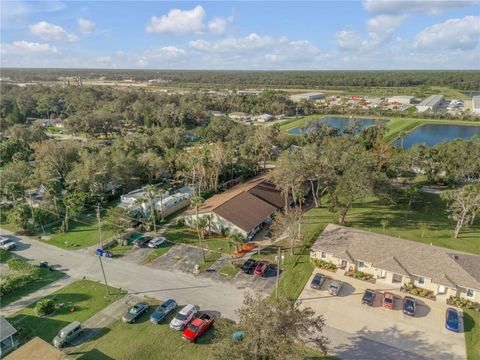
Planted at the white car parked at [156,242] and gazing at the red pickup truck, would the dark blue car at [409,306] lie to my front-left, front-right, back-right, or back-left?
front-left

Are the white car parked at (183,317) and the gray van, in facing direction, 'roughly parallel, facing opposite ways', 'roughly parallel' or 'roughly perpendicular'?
roughly parallel

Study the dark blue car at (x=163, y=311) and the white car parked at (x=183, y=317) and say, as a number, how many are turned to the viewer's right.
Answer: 0

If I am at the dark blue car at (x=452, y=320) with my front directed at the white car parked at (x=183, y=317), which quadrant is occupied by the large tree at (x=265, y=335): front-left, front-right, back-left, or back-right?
front-left

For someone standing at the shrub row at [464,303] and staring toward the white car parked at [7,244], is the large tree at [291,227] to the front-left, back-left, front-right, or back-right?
front-right
